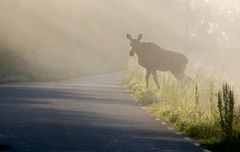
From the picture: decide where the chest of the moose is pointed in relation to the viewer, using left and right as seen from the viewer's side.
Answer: facing to the left of the viewer

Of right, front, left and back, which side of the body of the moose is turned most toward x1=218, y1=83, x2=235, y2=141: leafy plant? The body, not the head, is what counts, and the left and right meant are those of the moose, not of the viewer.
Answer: left
